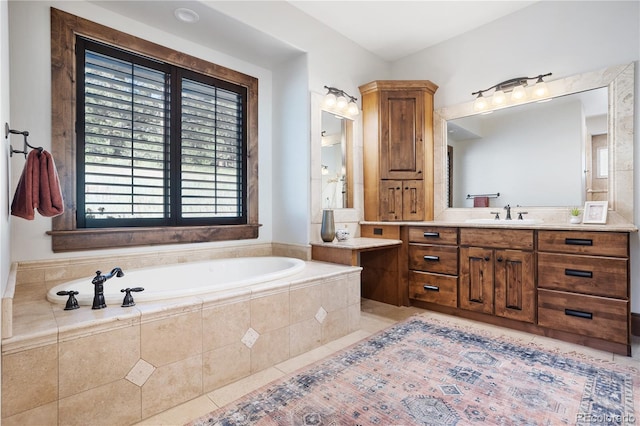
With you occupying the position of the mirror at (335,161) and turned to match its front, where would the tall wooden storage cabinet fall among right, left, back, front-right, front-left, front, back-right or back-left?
front-left

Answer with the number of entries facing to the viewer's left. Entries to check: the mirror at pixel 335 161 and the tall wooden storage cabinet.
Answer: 0

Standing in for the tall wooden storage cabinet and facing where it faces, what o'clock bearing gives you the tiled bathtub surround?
The tiled bathtub surround is roughly at 1 o'clock from the tall wooden storage cabinet.

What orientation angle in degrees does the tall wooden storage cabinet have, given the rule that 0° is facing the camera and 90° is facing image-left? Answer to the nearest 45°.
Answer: approximately 0°

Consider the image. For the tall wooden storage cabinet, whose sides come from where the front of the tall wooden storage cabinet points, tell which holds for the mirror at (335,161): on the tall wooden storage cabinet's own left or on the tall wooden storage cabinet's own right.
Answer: on the tall wooden storage cabinet's own right

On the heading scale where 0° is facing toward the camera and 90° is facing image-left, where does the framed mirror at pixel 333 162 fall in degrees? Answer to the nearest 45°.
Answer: approximately 315°

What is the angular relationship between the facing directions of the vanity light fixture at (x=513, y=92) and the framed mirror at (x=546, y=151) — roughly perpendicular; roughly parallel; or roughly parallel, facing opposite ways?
roughly parallel

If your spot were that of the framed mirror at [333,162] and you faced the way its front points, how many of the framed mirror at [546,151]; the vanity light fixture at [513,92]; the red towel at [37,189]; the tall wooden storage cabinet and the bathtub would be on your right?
2

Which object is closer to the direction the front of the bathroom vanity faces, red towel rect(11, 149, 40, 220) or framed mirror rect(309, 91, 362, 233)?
the red towel

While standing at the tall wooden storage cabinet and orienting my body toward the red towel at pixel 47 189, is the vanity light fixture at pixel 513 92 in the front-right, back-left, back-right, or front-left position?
back-left

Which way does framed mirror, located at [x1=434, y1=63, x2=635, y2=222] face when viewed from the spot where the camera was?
facing the viewer and to the left of the viewer
